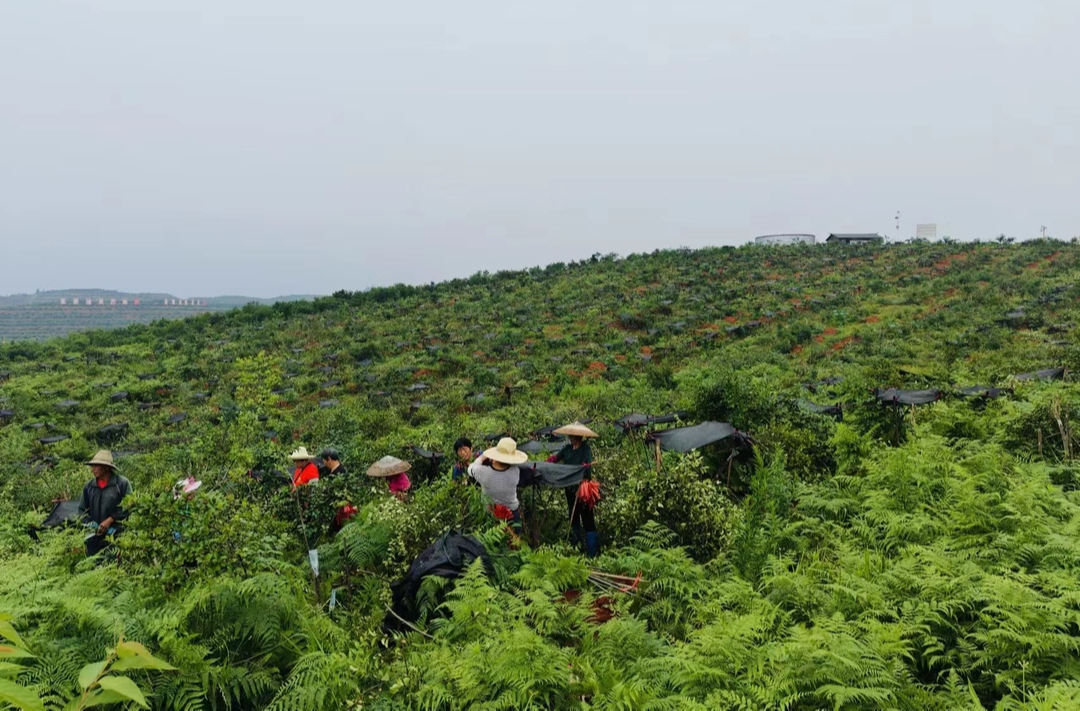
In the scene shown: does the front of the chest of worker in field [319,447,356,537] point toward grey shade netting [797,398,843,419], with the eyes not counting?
no

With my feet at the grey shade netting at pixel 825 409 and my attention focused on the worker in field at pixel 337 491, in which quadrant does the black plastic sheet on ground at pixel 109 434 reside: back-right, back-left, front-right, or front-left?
front-right

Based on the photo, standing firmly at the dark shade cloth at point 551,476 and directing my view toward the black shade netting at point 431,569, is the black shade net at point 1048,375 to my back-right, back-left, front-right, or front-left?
back-left

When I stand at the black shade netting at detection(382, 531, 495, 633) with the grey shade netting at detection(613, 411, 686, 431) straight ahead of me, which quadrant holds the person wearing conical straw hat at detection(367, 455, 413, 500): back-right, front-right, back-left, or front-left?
front-left

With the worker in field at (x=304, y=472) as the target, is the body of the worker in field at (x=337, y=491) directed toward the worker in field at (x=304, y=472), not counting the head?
no

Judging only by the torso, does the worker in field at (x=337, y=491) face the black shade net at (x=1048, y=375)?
no

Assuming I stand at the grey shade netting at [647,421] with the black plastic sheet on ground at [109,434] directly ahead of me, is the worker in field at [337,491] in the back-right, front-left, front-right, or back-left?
front-left

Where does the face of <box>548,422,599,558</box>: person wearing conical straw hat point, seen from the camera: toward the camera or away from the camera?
toward the camera

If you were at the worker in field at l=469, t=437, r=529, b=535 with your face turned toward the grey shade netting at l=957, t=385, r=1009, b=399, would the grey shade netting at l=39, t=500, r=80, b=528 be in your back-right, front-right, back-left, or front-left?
back-left
